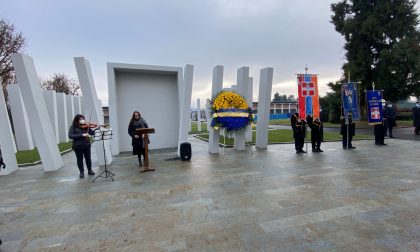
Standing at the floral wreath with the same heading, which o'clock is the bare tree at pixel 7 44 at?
The bare tree is roughly at 4 o'clock from the floral wreath.

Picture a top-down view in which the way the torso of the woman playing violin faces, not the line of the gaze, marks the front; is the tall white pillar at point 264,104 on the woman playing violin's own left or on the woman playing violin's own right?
on the woman playing violin's own left

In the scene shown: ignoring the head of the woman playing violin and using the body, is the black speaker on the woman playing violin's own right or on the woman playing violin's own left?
on the woman playing violin's own left

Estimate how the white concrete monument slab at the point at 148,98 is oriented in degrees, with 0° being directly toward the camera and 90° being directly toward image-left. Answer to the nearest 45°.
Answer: approximately 0°

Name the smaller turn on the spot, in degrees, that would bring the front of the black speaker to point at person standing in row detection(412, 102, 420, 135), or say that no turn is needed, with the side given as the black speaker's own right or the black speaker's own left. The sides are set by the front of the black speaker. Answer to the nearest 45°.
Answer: approximately 90° to the black speaker's own left

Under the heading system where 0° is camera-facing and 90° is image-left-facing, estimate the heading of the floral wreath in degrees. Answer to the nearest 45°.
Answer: approximately 0°

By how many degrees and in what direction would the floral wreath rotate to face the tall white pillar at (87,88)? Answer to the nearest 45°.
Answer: approximately 90° to its right
